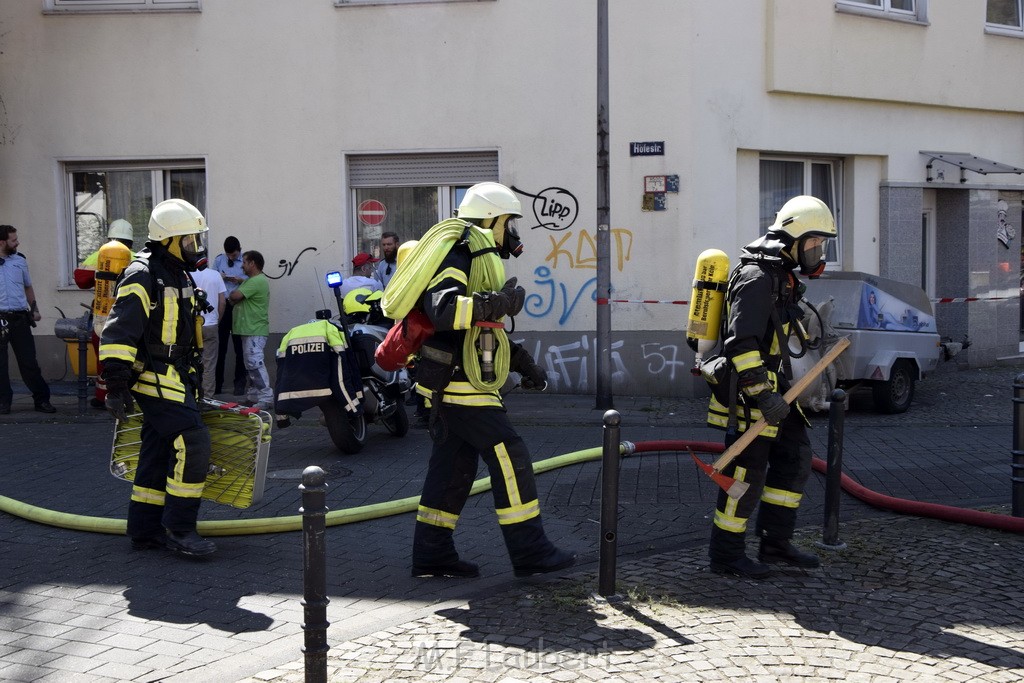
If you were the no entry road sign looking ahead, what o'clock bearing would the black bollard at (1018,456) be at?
The black bollard is roughly at 11 o'clock from the no entry road sign.

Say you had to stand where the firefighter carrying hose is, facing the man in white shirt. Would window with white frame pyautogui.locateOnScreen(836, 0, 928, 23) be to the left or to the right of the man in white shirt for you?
right

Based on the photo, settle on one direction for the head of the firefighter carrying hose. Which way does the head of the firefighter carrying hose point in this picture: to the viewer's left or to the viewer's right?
to the viewer's right

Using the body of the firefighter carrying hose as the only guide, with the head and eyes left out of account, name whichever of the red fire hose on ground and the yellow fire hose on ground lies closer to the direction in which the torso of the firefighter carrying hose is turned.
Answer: the red fire hose on ground

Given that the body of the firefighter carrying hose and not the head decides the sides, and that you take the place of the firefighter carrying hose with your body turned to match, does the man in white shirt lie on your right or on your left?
on your left

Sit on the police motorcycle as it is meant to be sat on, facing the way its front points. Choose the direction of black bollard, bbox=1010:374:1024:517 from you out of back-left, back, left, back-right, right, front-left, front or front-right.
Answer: right

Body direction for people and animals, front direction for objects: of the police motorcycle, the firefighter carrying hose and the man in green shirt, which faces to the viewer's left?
the man in green shirt

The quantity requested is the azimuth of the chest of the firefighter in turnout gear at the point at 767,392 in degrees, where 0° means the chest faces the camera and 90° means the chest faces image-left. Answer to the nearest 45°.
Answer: approximately 270°

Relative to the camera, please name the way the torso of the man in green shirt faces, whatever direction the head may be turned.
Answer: to the viewer's left

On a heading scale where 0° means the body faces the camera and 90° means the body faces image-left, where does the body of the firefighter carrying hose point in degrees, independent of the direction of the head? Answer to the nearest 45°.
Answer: approximately 270°

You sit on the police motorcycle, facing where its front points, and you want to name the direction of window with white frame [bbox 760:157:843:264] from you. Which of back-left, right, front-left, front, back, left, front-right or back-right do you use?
front

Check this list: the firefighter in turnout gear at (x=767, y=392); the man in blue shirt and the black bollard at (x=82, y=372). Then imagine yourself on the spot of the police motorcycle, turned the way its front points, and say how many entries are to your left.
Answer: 2

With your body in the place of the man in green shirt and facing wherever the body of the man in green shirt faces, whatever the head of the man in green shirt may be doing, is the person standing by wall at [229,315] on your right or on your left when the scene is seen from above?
on your right

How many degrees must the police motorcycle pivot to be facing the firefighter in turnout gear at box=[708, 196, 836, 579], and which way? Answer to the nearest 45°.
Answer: approximately 90° to its right

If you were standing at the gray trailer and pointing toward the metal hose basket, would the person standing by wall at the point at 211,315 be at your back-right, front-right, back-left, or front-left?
front-right

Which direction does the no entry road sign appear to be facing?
toward the camera

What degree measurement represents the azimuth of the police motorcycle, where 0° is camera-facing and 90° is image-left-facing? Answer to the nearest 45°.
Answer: approximately 225°
